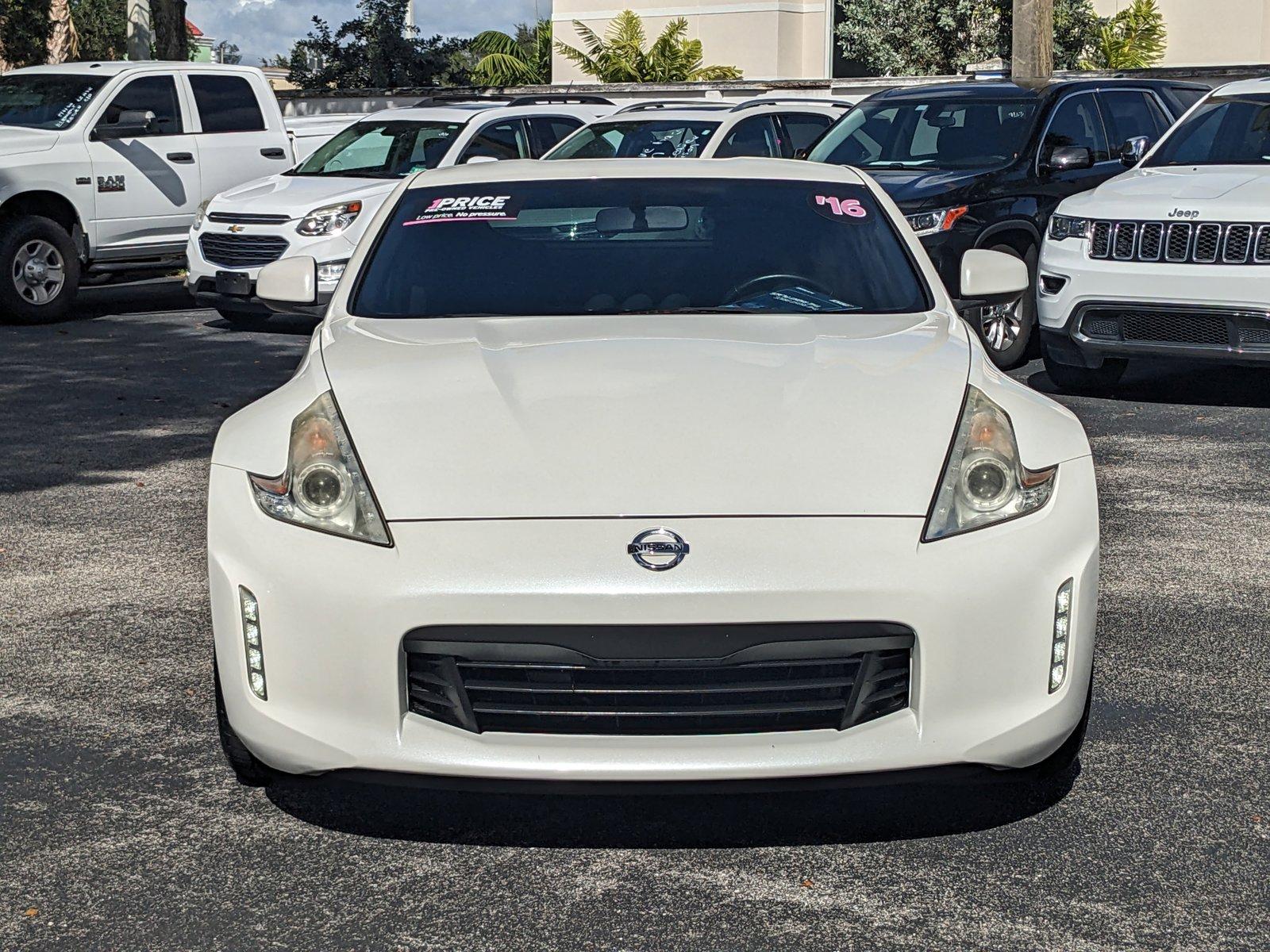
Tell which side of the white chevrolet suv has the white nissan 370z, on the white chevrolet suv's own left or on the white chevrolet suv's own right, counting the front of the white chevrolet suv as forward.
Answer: on the white chevrolet suv's own left

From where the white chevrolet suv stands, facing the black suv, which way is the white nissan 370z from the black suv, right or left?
right

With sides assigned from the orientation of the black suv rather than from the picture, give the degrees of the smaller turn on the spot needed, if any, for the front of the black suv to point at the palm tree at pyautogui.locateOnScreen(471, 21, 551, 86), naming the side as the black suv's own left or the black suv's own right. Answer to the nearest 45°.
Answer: approximately 90° to the black suv's own right

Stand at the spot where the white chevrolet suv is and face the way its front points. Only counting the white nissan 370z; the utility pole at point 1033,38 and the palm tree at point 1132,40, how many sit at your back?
2

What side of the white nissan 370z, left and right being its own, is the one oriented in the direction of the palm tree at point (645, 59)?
back

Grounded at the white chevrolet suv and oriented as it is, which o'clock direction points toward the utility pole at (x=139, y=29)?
The utility pole is roughly at 4 o'clock from the white chevrolet suv.

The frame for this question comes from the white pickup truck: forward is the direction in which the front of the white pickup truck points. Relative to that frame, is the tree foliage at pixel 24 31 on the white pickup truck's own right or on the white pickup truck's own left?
on the white pickup truck's own right

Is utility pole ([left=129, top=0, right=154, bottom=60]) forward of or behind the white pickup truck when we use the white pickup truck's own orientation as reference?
behind

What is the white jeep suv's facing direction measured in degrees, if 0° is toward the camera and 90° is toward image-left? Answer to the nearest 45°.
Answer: approximately 45°

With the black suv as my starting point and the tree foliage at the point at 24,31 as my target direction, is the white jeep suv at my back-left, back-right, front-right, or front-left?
back-left

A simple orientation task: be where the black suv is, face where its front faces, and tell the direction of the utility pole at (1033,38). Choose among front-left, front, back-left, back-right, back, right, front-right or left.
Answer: back-right

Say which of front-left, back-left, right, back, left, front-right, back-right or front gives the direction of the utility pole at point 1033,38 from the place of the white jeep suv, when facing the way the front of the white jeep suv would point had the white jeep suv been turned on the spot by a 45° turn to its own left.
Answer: back
